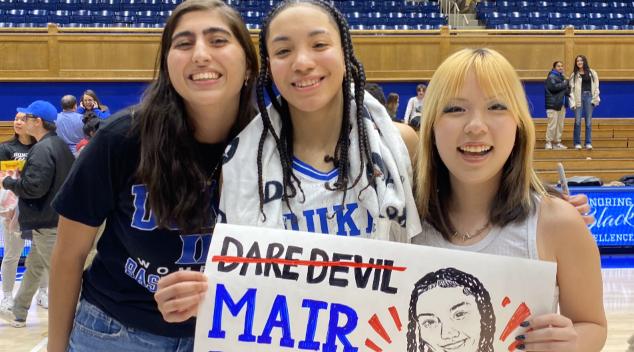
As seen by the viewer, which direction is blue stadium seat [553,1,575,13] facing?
toward the camera

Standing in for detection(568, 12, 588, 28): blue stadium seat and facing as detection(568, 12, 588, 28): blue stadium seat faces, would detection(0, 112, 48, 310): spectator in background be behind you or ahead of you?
ahead

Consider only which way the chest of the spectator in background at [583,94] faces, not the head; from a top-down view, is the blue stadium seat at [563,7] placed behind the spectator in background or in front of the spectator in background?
behind

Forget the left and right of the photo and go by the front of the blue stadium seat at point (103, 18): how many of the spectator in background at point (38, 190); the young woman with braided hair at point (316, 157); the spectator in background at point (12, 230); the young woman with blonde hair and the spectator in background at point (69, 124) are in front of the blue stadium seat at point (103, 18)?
5

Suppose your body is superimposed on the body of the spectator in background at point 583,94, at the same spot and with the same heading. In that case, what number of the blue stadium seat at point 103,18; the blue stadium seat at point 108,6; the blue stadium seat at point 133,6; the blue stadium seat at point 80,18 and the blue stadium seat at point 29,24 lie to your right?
5

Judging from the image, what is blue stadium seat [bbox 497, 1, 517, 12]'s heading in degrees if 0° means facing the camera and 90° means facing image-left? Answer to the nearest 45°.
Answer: approximately 0°

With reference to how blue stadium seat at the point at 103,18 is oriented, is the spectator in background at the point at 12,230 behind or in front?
in front

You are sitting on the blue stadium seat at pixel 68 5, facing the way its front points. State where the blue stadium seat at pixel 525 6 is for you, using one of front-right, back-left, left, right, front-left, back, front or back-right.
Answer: left

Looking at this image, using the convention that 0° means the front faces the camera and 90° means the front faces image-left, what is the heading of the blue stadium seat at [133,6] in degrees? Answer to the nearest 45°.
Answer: approximately 0°

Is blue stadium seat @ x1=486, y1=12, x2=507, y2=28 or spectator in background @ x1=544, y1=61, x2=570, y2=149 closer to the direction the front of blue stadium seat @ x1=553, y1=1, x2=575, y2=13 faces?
the spectator in background
